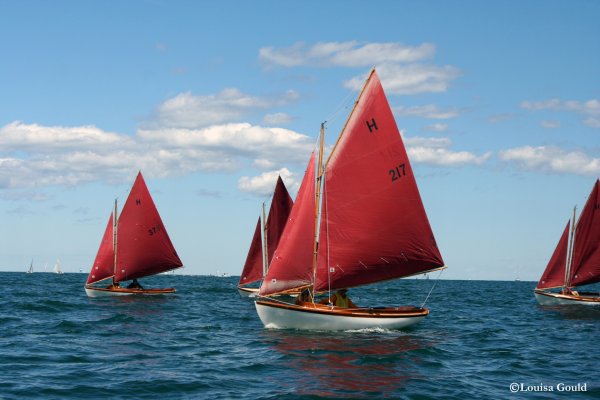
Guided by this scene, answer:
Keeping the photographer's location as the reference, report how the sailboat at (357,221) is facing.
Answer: facing to the left of the viewer
